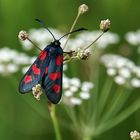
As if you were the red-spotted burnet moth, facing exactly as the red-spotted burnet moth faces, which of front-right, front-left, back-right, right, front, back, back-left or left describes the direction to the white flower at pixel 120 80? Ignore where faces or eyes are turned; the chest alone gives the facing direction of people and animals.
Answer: front-right

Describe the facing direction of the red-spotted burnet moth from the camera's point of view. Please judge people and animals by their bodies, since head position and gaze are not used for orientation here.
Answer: facing away from the viewer

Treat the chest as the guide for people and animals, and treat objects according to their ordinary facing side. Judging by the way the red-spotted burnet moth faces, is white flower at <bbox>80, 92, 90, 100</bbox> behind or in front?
in front

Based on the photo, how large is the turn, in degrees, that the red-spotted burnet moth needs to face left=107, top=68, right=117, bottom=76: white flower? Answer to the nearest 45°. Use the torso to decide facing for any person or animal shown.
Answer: approximately 45° to its right
